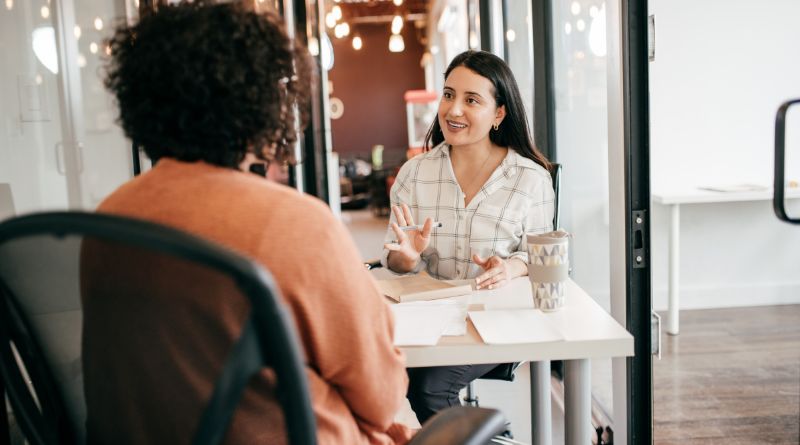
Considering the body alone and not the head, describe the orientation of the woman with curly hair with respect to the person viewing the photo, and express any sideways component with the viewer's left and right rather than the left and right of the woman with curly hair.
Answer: facing away from the viewer and to the right of the viewer

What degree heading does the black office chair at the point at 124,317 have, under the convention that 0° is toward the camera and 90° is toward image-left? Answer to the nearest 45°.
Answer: approximately 225°

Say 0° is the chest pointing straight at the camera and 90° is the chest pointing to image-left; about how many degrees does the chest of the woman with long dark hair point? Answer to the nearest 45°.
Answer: approximately 45°

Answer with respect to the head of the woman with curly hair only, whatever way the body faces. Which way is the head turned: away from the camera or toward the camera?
away from the camera

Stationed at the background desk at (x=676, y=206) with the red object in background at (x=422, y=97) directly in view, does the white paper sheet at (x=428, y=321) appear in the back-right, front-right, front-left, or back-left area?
back-left

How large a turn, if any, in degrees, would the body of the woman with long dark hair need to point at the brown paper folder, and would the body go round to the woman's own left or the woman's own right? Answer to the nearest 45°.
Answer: approximately 45° to the woman's own left

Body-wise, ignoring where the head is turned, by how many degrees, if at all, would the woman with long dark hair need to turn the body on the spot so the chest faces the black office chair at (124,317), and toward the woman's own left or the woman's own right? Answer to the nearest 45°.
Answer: approximately 45° to the woman's own left

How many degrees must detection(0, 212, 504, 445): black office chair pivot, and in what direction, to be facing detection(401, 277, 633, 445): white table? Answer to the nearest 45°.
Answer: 0° — it already faces it

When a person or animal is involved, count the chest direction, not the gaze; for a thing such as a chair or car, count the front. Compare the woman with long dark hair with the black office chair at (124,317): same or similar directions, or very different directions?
very different directions
